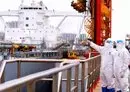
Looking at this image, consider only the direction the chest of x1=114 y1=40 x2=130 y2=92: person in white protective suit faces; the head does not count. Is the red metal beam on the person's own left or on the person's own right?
on the person's own right
